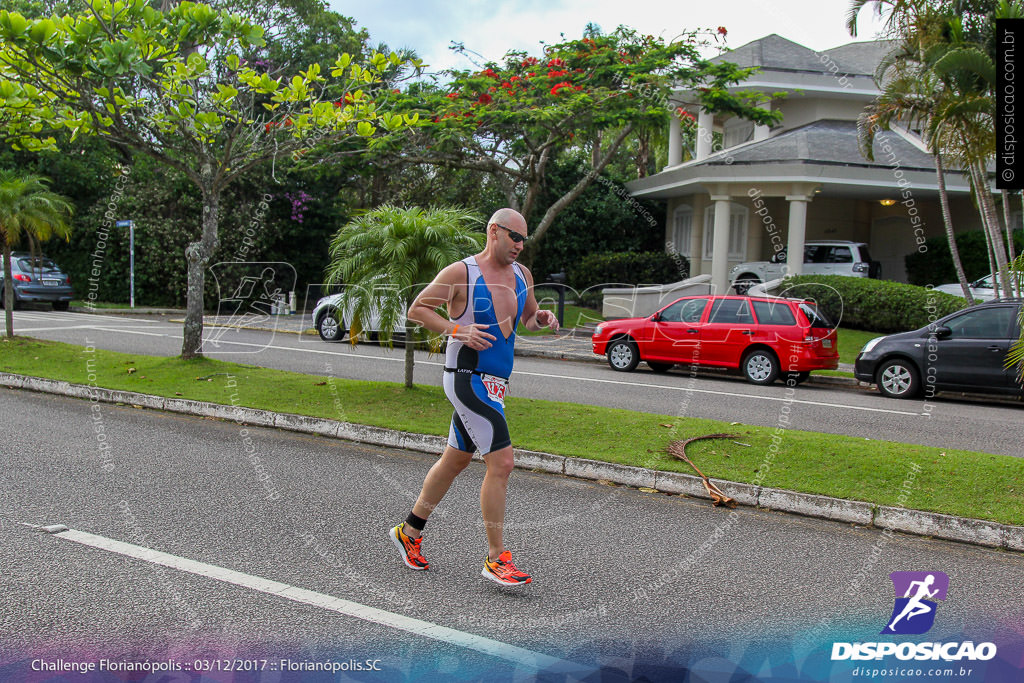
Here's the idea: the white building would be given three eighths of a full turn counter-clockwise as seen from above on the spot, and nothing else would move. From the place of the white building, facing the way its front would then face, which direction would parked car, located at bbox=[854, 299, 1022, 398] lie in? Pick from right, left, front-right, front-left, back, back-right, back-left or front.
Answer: back-right

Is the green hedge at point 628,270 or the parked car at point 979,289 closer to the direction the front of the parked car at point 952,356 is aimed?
the green hedge

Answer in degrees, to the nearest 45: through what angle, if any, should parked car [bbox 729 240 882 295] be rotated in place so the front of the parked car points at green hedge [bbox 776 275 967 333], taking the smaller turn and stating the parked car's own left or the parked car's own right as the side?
approximately 90° to the parked car's own left

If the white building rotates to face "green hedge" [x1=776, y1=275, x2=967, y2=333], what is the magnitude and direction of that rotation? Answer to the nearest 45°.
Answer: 0° — it already faces it

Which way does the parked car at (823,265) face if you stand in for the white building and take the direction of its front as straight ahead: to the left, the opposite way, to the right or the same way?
to the right

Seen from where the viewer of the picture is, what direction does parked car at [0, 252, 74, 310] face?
facing away from the viewer and to the left of the viewer

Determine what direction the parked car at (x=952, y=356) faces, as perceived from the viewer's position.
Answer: facing to the left of the viewer

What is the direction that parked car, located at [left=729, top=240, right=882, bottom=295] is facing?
to the viewer's left

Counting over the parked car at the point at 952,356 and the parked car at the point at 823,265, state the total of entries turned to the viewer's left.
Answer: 2
